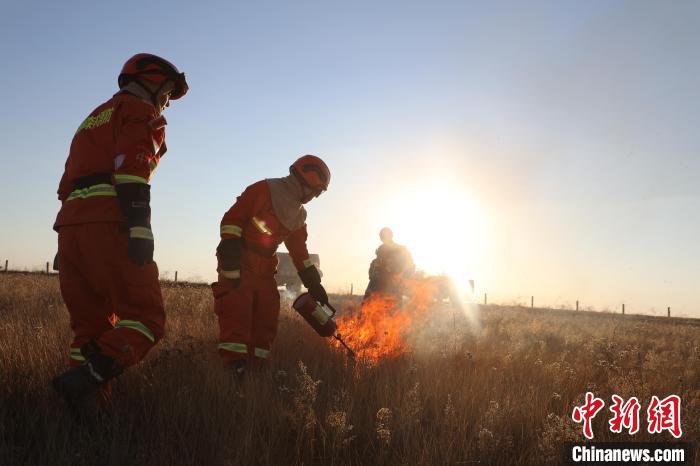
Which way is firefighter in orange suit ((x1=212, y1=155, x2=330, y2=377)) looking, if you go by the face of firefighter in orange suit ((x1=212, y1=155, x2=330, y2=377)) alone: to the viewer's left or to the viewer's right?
to the viewer's right

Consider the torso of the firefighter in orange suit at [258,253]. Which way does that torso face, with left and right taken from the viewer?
facing the viewer and to the right of the viewer

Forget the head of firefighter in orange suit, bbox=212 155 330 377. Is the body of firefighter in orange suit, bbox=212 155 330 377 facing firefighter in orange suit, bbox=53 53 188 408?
no

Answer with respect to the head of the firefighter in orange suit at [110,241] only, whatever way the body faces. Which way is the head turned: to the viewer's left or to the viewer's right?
to the viewer's right
